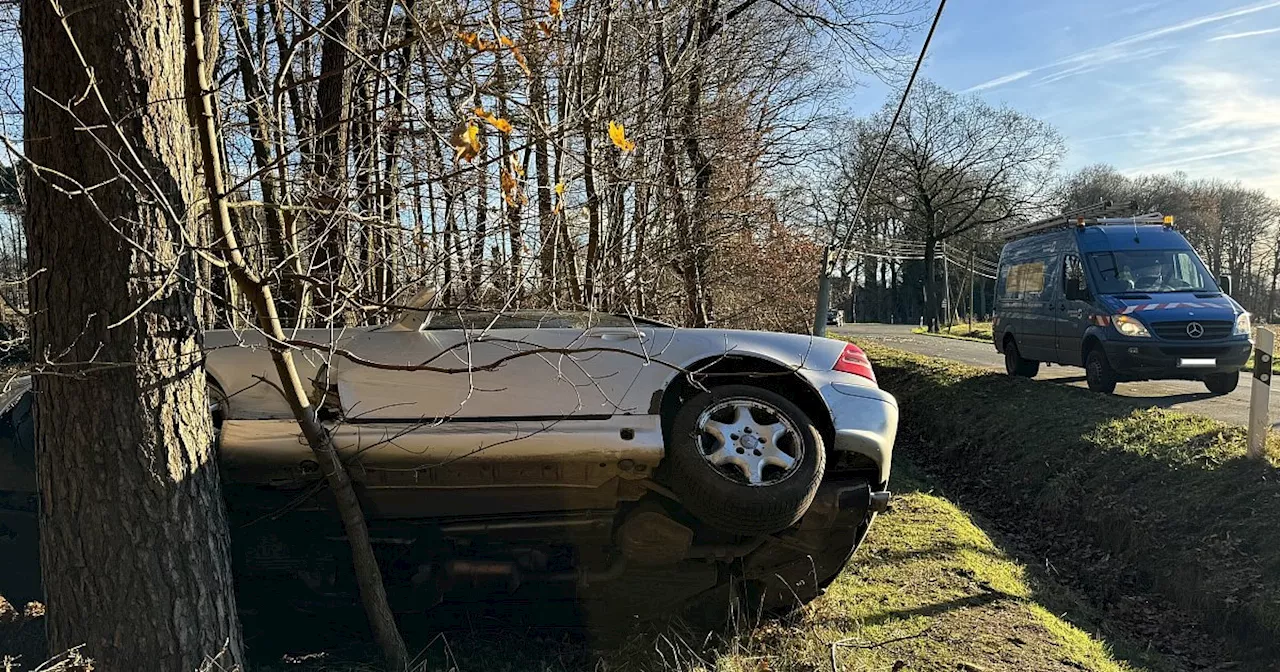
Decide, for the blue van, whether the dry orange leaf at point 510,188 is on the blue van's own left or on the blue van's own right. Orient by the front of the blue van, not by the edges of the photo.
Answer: on the blue van's own right

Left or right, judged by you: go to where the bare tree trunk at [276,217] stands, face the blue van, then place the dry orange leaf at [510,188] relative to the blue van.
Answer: right

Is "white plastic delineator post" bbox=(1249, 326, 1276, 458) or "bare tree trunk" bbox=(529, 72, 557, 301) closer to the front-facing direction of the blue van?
the white plastic delineator post

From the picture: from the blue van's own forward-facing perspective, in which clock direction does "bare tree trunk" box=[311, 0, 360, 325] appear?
The bare tree trunk is roughly at 2 o'clock from the blue van.

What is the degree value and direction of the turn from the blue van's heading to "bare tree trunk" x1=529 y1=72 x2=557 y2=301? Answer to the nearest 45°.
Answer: approximately 45° to its right

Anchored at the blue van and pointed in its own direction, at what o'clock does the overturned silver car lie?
The overturned silver car is roughly at 2 o'clock from the blue van.

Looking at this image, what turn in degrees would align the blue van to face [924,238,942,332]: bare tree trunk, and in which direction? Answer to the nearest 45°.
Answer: approximately 135° to its left

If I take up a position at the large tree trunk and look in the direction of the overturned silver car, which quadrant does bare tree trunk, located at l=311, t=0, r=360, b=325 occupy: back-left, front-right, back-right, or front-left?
front-left

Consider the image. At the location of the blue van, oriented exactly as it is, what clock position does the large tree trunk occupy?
The large tree trunk is roughly at 2 o'clock from the blue van.

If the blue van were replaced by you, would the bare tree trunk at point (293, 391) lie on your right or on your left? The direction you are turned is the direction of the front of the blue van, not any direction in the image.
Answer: on your right
